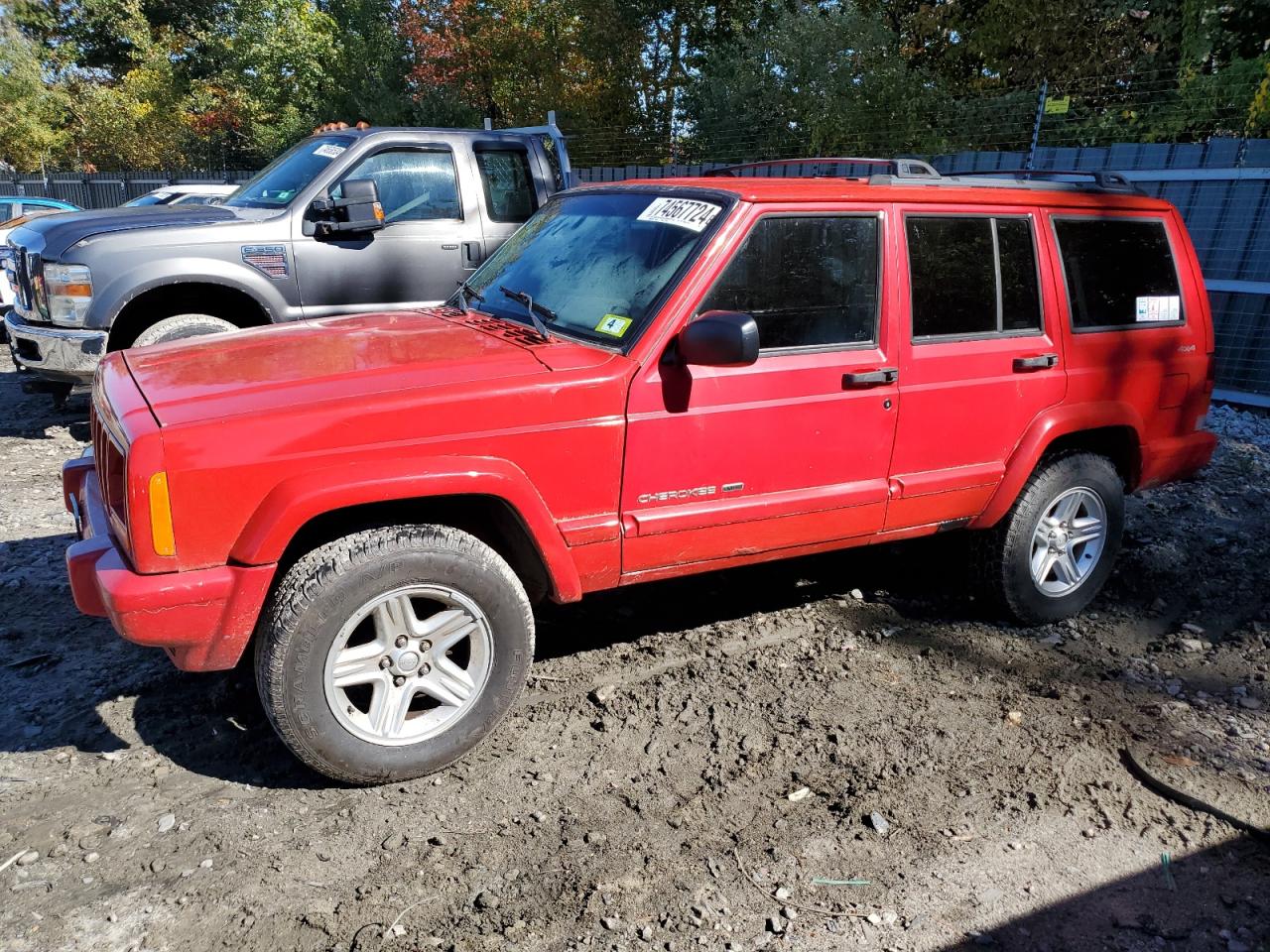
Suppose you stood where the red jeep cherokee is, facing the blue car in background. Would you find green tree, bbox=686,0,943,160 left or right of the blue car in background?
right

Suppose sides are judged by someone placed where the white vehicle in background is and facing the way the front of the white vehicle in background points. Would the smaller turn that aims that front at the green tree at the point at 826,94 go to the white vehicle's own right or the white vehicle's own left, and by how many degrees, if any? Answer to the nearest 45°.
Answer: approximately 135° to the white vehicle's own left

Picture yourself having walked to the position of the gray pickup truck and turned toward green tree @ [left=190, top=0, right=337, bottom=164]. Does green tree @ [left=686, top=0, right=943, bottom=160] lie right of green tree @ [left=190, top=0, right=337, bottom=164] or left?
right

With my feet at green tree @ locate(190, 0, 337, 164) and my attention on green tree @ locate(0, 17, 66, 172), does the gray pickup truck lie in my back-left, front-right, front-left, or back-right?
back-left

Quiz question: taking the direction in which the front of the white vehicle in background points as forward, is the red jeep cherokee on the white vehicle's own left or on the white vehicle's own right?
on the white vehicle's own left

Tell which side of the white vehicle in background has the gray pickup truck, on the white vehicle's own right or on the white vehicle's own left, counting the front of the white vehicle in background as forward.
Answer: on the white vehicle's own left

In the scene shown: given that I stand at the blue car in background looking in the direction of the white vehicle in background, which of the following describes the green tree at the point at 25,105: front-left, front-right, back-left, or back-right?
back-left

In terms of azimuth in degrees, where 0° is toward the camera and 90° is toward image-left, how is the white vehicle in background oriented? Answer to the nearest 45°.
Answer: approximately 45°

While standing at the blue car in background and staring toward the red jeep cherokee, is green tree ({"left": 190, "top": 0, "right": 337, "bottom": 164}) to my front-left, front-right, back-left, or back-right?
back-left
